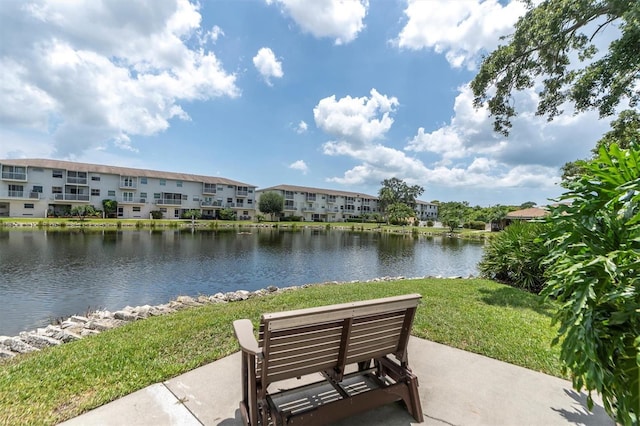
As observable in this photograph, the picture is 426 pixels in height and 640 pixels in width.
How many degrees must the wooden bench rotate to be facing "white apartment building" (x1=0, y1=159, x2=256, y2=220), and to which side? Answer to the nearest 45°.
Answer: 0° — it already faces it

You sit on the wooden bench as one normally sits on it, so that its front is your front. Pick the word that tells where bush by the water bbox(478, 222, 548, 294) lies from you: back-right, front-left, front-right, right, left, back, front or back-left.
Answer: right

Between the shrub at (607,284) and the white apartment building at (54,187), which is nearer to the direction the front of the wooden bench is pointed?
the white apartment building

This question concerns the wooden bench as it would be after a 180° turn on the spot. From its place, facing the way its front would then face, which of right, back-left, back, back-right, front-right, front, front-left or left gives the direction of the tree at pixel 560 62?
left

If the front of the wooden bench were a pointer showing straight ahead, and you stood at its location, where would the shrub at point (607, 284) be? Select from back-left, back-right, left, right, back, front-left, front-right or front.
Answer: back-right

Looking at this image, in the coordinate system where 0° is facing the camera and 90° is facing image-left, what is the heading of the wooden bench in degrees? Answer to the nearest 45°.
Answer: approximately 135°
